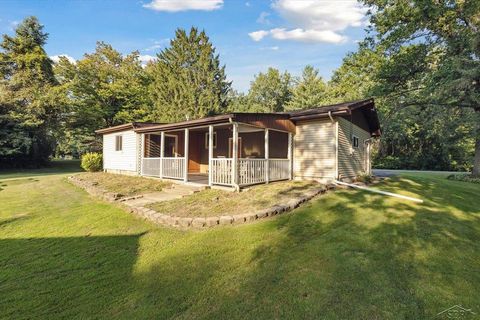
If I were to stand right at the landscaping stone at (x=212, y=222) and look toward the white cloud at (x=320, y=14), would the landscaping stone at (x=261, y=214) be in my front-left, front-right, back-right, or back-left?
front-right

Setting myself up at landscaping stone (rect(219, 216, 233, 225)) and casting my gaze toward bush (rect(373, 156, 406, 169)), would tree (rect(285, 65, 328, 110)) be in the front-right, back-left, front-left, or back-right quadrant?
front-left

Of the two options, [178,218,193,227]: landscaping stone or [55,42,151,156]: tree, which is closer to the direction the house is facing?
the landscaping stone

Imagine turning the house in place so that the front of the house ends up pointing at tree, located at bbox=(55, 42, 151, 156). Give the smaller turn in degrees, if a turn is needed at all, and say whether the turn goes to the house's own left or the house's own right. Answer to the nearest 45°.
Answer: approximately 90° to the house's own right

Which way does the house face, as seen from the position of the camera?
facing the viewer and to the left of the viewer

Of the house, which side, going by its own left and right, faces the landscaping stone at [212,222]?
front

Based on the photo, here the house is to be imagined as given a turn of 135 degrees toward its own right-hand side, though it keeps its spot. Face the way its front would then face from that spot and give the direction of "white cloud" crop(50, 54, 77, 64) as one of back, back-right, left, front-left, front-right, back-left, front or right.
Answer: front-left

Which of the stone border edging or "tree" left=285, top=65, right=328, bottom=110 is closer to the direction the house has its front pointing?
the stone border edging

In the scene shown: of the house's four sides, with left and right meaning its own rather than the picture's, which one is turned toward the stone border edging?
front

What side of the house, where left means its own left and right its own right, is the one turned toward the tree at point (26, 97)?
right

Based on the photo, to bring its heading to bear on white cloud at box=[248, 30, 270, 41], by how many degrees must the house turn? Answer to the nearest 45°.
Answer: approximately 135° to its right

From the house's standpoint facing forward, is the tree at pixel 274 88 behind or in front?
behind

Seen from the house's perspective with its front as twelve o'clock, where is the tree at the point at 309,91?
The tree is roughly at 5 o'clock from the house.
